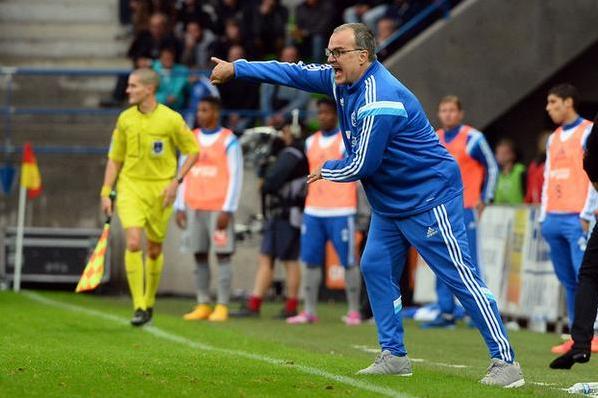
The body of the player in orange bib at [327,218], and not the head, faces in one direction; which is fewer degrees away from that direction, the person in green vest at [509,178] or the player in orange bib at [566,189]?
the player in orange bib

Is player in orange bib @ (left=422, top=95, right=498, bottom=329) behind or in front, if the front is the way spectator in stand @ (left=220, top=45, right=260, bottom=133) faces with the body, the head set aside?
in front

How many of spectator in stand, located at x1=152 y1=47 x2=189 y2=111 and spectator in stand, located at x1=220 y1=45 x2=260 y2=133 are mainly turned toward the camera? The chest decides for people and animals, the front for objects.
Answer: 2

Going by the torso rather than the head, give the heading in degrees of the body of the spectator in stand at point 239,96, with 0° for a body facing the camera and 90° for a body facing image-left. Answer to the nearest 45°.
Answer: approximately 0°

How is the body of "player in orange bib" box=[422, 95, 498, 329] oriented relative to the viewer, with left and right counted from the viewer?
facing the viewer and to the left of the viewer

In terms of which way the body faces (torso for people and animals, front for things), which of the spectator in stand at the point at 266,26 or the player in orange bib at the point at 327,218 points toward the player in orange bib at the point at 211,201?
the spectator in stand

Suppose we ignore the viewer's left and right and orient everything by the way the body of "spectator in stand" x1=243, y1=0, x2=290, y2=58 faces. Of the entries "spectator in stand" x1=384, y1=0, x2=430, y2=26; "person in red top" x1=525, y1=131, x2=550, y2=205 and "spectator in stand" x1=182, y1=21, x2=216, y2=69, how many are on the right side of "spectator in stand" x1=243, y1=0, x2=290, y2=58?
1

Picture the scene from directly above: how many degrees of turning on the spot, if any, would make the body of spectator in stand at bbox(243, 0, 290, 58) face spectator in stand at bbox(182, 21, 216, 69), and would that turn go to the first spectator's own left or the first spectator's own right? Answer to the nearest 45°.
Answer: approximately 90° to the first spectator's own right

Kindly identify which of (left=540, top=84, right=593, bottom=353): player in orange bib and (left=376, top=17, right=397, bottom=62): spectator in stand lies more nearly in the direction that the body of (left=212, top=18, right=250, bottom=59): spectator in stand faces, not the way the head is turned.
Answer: the player in orange bib

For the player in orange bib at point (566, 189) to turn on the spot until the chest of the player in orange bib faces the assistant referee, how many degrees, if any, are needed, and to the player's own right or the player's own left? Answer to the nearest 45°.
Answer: approximately 45° to the player's own right

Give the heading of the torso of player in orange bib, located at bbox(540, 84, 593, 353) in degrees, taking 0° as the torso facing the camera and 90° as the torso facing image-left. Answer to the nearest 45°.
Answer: approximately 45°

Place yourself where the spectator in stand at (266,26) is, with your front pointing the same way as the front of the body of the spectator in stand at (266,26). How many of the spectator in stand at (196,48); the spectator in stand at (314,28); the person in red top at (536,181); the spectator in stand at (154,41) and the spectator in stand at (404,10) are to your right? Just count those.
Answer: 2

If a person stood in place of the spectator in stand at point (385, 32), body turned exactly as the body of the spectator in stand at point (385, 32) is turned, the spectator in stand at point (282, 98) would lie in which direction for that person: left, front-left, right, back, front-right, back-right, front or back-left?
front-right

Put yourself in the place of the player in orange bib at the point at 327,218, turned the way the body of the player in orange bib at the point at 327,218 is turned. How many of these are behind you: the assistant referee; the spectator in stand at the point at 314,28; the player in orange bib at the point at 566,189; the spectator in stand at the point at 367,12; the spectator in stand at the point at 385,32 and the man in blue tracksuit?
3

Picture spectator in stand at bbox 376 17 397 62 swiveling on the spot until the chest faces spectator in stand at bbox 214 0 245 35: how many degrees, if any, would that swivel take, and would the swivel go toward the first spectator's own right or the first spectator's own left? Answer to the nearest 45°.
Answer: approximately 90° to the first spectator's own right

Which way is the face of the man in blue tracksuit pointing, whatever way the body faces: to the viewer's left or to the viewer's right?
to the viewer's left
